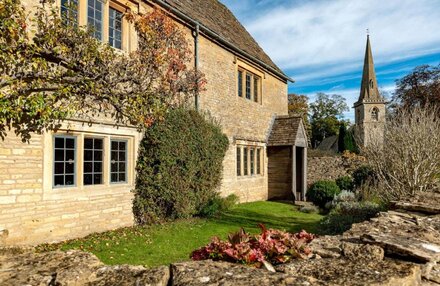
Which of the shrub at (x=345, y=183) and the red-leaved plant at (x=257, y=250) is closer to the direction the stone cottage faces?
the red-leaved plant

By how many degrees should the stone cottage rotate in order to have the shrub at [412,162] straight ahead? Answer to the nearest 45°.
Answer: approximately 45° to its left

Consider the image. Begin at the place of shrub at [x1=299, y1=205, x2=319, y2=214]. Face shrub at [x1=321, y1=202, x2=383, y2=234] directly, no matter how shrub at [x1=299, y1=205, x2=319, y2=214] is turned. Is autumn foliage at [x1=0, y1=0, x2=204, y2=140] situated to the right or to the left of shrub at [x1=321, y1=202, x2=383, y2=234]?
right

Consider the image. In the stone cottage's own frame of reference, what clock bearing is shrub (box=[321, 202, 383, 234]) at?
The shrub is roughly at 11 o'clock from the stone cottage.

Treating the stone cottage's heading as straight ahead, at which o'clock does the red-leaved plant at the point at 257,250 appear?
The red-leaved plant is roughly at 1 o'clock from the stone cottage.

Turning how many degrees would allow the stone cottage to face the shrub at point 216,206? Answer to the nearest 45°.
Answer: approximately 90° to its left

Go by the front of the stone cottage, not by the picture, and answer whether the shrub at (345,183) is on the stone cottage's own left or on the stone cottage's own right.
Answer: on the stone cottage's own left

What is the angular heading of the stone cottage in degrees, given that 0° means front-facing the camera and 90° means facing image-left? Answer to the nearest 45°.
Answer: approximately 315°

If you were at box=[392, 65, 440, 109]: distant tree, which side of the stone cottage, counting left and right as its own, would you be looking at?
left

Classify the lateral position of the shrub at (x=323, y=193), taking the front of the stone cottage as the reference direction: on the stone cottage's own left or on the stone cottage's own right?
on the stone cottage's own left
